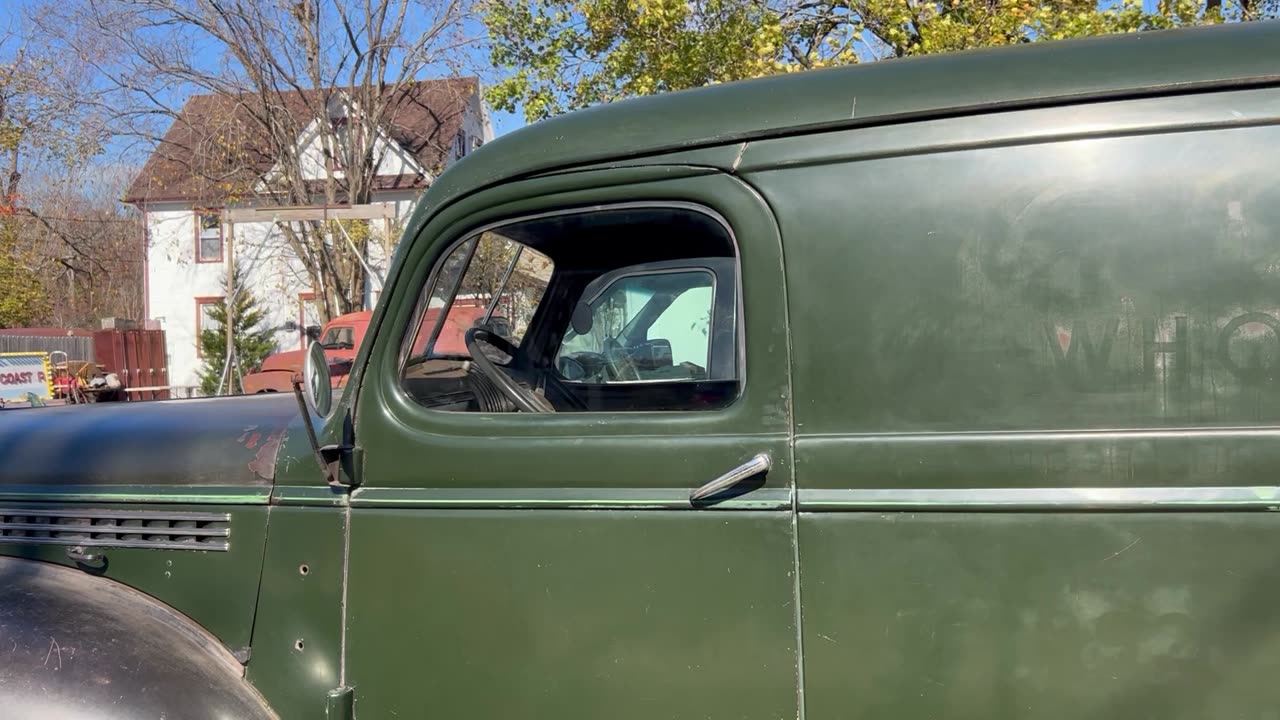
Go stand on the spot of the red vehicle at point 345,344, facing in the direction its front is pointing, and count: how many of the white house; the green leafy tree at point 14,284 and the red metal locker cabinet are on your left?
0

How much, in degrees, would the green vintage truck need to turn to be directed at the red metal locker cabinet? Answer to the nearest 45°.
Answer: approximately 45° to its right

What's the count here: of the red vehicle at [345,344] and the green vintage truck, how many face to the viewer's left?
2

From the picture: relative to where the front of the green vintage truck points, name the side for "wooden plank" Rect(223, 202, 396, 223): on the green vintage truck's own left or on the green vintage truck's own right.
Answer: on the green vintage truck's own right

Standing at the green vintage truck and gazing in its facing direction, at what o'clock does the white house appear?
The white house is roughly at 2 o'clock from the green vintage truck.

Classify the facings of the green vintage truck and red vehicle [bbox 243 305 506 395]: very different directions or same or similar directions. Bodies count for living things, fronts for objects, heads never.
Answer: same or similar directions

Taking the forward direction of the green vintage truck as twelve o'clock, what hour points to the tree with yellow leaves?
The tree with yellow leaves is roughly at 3 o'clock from the green vintage truck.

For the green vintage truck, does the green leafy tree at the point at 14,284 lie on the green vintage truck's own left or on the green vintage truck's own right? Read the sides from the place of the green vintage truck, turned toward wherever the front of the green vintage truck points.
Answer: on the green vintage truck's own right

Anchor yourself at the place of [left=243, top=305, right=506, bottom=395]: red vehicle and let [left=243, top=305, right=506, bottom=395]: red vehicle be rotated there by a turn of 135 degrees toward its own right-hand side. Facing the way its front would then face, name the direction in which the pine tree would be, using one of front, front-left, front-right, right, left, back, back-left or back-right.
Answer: front-left

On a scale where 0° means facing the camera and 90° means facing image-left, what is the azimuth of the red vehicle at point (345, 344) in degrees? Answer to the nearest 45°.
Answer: approximately 90°

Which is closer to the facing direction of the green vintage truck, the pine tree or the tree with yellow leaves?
the pine tree

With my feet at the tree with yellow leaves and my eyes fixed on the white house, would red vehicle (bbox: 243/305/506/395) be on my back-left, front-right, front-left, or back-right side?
front-left

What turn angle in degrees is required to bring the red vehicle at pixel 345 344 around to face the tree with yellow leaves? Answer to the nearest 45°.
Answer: approximately 180°

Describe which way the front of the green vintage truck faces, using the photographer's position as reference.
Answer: facing to the left of the viewer
